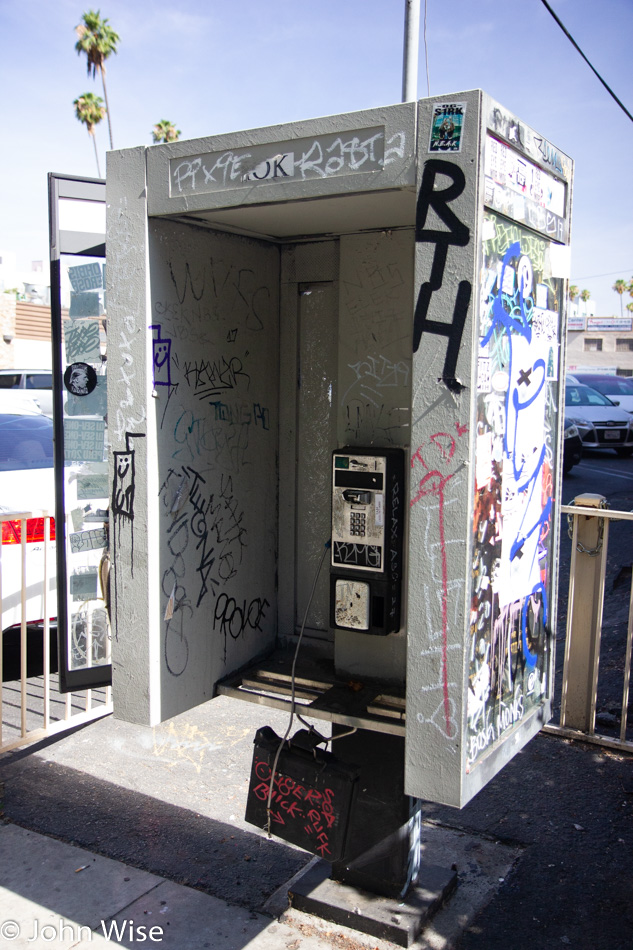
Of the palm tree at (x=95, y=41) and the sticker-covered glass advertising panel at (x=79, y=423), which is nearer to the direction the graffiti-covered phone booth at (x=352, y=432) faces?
the sticker-covered glass advertising panel

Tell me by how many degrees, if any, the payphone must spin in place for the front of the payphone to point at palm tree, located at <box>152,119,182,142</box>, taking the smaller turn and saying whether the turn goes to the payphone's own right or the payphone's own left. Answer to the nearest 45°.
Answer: approximately 135° to the payphone's own right

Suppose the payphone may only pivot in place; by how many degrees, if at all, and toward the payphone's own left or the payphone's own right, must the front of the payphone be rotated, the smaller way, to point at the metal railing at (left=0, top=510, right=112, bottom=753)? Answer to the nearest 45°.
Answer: approximately 90° to the payphone's own right

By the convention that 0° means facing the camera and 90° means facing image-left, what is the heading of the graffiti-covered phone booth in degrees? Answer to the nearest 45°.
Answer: approximately 45°

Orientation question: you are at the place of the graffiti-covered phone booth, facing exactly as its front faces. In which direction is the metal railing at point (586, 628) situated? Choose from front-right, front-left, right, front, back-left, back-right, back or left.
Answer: back

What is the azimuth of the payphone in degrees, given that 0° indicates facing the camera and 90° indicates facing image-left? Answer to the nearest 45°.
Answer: approximately 45°

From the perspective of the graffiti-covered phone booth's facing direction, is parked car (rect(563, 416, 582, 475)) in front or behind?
behind

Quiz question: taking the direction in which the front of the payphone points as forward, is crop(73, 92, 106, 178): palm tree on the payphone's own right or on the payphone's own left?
on the payphone's own right

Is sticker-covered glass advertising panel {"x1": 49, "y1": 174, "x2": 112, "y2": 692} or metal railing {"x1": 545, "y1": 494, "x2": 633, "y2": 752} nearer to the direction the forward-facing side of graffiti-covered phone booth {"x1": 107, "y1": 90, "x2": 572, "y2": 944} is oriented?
the sticker-covered glass advertising panel
